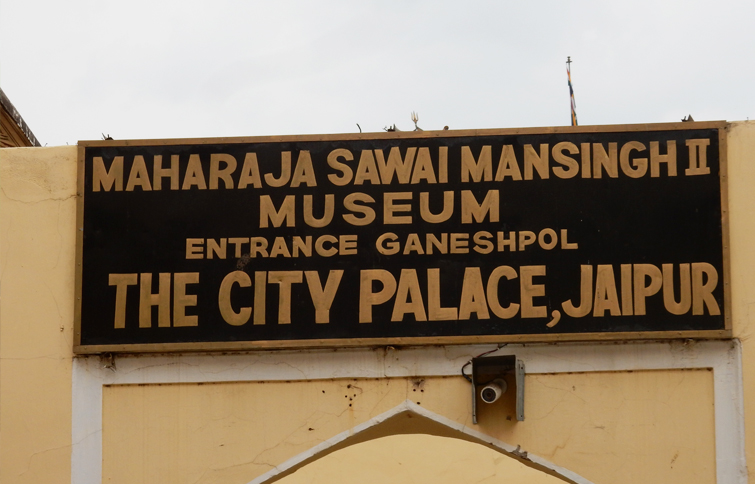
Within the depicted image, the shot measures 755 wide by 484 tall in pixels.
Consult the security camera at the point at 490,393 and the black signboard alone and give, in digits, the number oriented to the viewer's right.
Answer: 0

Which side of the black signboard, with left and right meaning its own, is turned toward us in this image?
front

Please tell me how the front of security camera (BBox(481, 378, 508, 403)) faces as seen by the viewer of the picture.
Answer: facing the viewer and to the left of the viewer
